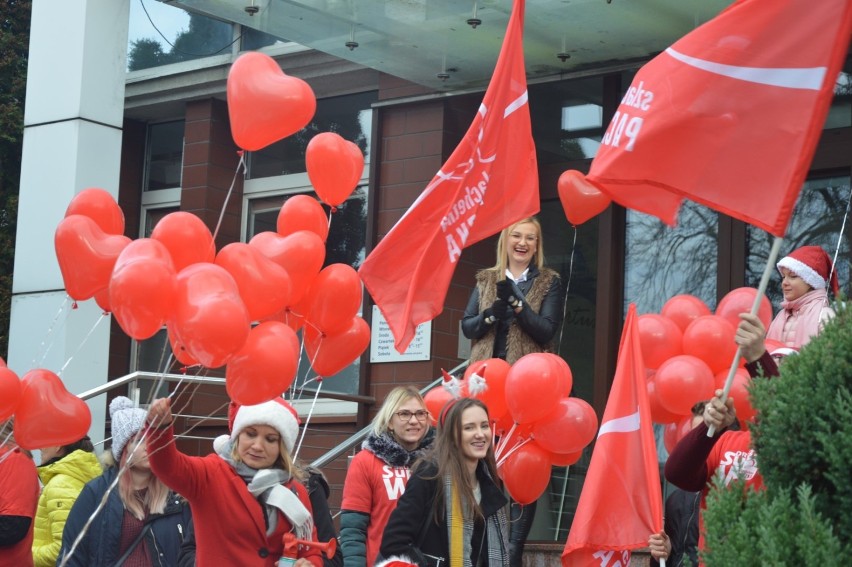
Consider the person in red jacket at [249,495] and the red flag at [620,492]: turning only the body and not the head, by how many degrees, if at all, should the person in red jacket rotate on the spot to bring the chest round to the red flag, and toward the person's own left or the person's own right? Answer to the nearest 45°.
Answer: approximately 45° to the person's own left

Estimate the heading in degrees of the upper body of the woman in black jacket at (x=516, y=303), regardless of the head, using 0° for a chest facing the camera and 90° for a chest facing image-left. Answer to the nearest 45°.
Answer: approximately 0°

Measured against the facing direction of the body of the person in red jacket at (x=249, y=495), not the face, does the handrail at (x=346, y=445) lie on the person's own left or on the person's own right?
on the person's own left

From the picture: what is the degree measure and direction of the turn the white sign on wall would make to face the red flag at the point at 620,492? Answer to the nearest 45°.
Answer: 0° — it already faces it

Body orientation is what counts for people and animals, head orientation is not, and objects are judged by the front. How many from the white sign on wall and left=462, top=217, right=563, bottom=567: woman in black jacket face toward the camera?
2

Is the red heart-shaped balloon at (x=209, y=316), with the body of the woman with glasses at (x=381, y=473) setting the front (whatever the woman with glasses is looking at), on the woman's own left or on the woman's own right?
on the woman's own right
